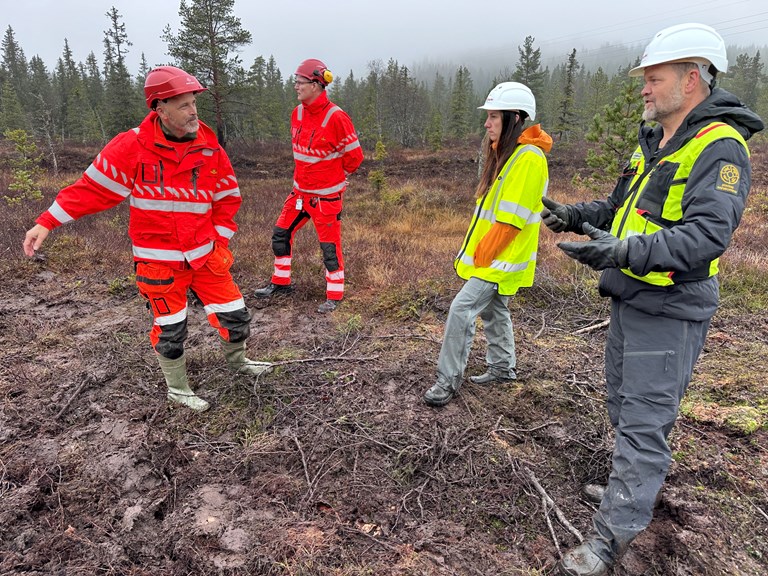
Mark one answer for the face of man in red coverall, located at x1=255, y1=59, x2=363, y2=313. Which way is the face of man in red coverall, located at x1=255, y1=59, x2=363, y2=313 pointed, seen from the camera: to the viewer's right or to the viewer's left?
to the viewer's left

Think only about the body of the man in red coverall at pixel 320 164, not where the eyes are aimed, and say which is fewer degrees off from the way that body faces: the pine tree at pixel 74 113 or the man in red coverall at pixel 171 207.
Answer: the man in red coverall

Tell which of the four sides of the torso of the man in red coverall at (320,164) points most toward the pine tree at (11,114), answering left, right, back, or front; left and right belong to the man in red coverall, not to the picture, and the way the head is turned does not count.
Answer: right

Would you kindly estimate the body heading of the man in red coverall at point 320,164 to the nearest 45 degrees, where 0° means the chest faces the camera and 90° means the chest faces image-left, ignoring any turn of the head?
approximately 45°

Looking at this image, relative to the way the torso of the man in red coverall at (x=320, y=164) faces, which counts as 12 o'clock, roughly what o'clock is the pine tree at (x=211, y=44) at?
The pine tree is roughly at 4 o'clock from the man in red coverall.

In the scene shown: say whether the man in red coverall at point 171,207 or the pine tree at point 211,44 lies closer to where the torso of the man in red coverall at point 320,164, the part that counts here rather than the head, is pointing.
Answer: the man in red coverall

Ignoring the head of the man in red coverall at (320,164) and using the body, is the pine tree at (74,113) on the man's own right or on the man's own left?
on the man's own right
